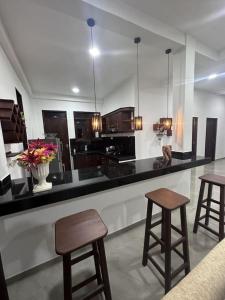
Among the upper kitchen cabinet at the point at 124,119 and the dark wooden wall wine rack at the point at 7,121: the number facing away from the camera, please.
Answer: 0

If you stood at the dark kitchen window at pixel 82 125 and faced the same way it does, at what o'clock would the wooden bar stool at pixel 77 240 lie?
The wooden bar stool is roughly at 12 o'clock from the dark kitchen window.

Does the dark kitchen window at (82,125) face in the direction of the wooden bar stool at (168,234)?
yes

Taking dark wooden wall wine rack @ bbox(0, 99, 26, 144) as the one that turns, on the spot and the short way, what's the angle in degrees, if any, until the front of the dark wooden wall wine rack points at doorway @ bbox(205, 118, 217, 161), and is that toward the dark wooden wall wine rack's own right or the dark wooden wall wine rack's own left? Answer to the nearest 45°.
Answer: approximately 45° to the dark wooden wall wine rack's own left

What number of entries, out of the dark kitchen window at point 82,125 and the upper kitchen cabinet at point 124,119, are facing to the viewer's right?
0

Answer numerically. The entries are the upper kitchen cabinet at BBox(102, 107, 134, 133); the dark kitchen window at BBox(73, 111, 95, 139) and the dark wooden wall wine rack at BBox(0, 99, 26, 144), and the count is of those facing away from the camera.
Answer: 0

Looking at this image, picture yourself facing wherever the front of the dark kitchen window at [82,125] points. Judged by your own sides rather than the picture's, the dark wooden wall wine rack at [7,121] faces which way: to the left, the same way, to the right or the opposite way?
to the left

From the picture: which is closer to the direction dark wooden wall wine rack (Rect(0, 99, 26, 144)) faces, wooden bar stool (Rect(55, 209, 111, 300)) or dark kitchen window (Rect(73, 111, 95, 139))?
the wooden bar stool

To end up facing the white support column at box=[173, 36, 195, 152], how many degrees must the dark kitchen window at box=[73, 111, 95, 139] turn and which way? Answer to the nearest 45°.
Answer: approximately 45° to its left

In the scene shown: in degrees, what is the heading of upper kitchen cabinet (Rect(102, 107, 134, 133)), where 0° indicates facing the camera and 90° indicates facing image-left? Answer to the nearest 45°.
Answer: approximately 45°

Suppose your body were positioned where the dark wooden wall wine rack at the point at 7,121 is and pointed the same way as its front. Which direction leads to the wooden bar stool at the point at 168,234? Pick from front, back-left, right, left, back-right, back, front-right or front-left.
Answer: front

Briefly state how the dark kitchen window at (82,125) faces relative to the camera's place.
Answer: facing the viewer

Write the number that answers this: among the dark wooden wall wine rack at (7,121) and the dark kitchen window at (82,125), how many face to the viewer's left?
0

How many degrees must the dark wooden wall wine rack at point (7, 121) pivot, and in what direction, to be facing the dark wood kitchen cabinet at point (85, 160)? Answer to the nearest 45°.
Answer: approximately 90° to its left
